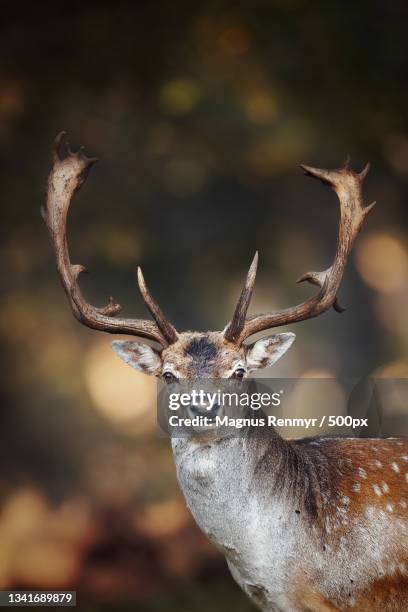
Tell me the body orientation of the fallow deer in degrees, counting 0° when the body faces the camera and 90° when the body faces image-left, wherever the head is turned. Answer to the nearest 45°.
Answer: approximately 45°
